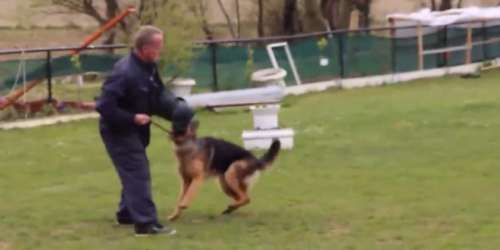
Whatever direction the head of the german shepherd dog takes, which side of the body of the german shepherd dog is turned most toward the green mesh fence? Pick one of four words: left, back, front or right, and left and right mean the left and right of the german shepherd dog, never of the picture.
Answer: right

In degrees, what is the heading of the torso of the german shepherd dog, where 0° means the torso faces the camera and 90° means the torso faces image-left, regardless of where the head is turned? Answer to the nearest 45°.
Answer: approximately 90°

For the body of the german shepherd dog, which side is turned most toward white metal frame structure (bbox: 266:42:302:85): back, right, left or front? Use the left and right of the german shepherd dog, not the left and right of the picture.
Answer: right

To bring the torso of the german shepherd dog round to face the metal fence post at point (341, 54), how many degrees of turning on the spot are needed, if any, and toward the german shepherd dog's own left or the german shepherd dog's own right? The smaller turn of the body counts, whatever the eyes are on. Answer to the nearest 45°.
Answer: approximately 90° to the german shepherd dog's own right

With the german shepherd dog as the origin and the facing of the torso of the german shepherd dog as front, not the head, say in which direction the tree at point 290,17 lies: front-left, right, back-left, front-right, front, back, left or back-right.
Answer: right

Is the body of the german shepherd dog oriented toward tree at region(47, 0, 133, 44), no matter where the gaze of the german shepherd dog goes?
no

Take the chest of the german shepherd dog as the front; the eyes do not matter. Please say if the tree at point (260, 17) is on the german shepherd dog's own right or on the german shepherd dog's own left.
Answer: on the german shepherd dog's own right

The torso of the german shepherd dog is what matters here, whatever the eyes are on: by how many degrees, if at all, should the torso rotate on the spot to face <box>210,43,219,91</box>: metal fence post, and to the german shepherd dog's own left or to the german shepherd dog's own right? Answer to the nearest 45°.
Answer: approximately 90° to the german shepherd dog's own right

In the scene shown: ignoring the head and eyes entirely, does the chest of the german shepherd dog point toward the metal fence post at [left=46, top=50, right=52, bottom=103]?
no
